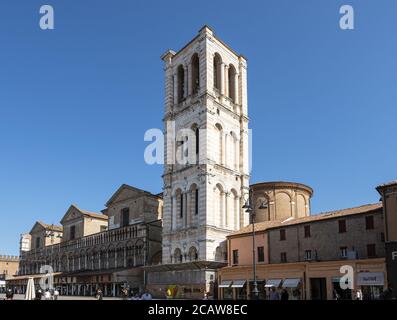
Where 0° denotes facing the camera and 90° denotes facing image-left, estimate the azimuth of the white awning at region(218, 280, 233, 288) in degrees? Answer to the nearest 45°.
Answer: approximately 45°

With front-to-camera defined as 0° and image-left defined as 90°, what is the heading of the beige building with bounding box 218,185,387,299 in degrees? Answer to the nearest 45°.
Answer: approximately 45°
